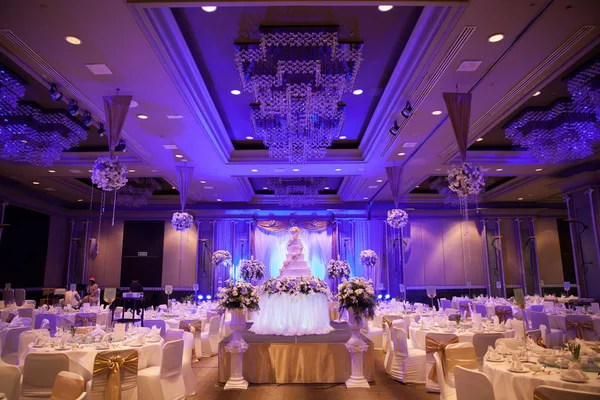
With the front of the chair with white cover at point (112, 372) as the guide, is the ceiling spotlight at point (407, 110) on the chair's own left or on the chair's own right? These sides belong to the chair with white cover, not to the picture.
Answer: on the chair's own right

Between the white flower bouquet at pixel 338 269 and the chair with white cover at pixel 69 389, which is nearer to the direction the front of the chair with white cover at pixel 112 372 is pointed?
the white flower bouquet

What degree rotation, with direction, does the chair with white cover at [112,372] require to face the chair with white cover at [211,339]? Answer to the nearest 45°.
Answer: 0° — it already faces it

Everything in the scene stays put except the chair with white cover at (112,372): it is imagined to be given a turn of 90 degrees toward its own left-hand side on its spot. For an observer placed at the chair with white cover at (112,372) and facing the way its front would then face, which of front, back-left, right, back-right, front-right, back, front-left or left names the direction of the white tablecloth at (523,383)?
back-left

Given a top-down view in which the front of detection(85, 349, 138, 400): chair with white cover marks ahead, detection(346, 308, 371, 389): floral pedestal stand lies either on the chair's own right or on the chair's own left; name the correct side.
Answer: on the chair's own right

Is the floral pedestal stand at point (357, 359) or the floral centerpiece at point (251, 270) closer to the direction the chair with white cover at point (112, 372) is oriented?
the floral centerpiece

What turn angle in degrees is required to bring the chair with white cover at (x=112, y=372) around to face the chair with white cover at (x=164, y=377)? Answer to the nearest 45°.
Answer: approximately 45° to its right

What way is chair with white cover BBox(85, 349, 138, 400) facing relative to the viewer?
away from the camera

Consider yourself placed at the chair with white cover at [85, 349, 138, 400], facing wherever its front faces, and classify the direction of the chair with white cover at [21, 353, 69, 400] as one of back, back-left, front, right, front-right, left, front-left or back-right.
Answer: left

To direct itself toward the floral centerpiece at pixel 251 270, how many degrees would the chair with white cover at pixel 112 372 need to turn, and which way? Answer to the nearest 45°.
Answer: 0° — it already faces it

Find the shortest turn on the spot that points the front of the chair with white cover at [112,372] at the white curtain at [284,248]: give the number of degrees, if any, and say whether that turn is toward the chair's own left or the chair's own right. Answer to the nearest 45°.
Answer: approximately 45° to the chair's own right

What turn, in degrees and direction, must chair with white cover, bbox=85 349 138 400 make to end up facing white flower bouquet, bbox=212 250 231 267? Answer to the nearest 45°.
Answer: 0° — it already faces it

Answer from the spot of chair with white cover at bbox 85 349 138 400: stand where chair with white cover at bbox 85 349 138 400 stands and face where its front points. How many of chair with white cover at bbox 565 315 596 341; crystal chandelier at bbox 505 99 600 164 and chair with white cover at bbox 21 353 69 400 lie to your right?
2

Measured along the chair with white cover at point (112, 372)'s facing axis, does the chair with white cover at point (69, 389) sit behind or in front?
behind

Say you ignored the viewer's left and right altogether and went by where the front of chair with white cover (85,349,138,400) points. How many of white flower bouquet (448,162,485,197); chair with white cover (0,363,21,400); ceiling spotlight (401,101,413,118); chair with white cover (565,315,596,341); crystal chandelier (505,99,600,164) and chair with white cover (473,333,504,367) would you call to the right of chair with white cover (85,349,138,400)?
5
